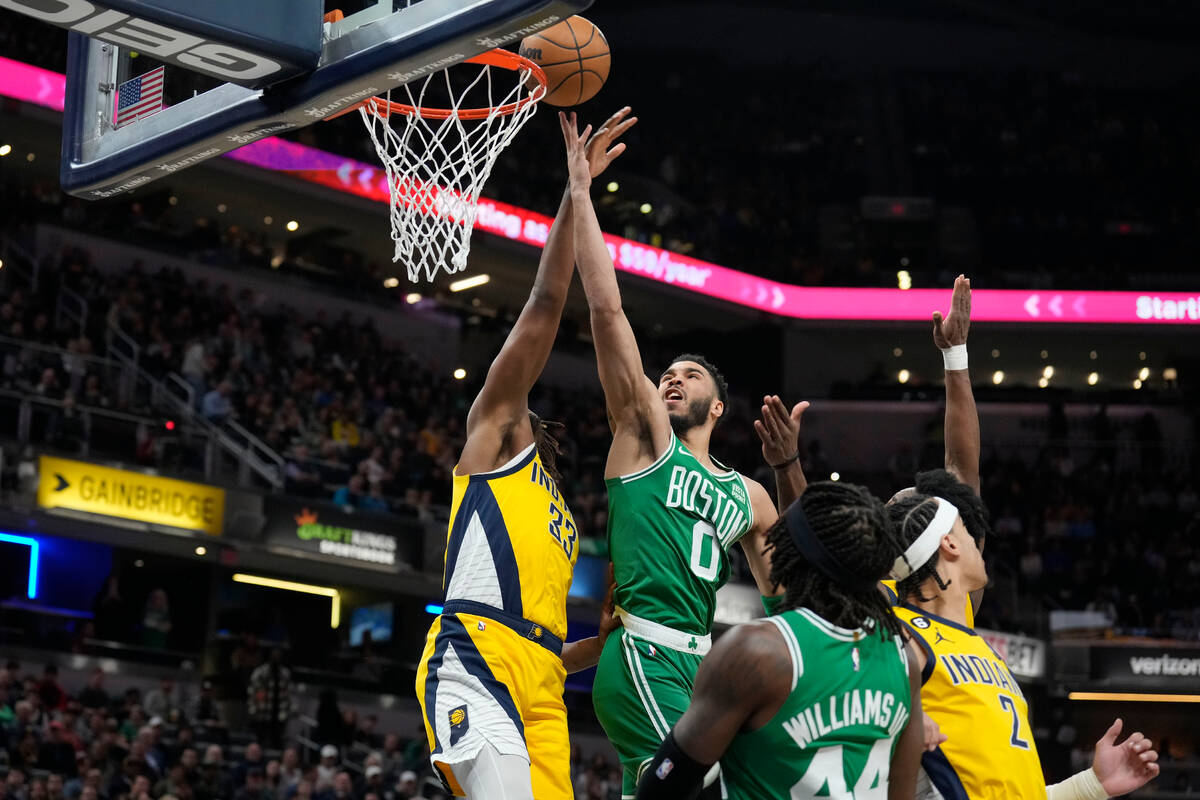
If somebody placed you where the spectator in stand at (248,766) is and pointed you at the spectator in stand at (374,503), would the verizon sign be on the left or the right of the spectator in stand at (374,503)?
right

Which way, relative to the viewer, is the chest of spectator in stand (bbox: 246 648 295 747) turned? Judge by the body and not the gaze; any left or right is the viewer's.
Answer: facing the viewer and to the right of the viewer

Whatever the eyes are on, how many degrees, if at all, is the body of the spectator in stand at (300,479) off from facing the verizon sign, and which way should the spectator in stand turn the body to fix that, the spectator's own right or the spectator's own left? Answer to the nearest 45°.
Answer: approximately 45° to the spectator's own left

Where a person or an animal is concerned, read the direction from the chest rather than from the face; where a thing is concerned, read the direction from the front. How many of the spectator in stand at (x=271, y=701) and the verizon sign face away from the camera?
0

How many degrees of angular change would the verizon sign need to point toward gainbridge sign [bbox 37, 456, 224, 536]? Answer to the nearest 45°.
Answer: approximately 45° to its right

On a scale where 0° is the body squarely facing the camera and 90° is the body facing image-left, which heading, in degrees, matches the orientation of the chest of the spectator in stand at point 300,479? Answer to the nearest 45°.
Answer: approximately 315°

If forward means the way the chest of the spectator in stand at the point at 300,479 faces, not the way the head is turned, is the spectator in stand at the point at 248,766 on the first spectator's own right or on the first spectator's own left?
on the first spectator's own right

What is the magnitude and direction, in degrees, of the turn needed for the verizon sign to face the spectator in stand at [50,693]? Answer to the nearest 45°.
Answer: approximately 45° to its right

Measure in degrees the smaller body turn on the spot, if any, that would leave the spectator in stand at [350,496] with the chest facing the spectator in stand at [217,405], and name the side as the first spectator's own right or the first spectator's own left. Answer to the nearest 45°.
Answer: approximately 135° to the first spectator's own right

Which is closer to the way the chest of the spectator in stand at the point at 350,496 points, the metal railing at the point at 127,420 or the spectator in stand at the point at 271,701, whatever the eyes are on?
the spectator in stand

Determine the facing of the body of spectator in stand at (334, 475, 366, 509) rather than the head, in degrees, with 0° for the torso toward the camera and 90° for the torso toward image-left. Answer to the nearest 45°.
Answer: approximately 315°

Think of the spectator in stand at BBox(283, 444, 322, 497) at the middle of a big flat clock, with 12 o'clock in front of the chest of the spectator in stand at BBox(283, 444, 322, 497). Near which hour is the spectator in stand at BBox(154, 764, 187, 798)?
the spectator in stand at BBox(154, 764, 187, 798) is roughly at 2 o'clock from the spectator in stand at BBox(283, 444, 322, 497).
